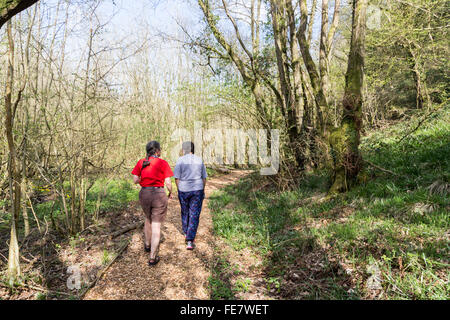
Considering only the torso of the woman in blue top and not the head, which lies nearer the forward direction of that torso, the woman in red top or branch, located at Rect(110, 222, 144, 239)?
the branch

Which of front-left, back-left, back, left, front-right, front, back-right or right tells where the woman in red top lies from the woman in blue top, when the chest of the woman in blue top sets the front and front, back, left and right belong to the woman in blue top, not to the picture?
back-left

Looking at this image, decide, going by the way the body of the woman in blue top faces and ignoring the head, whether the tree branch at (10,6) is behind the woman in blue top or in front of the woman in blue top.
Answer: behind

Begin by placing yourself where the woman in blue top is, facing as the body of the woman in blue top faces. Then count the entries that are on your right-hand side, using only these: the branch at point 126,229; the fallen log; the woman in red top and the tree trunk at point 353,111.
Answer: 1

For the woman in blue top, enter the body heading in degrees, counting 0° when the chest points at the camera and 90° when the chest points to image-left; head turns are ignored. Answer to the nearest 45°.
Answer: approximately 180°

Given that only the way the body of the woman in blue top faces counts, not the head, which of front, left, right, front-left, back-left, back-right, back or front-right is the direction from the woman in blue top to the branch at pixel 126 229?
front-left

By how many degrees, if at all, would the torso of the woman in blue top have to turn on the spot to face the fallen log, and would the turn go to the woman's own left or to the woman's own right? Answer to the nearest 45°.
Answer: approximately 135° to the woman's own left
